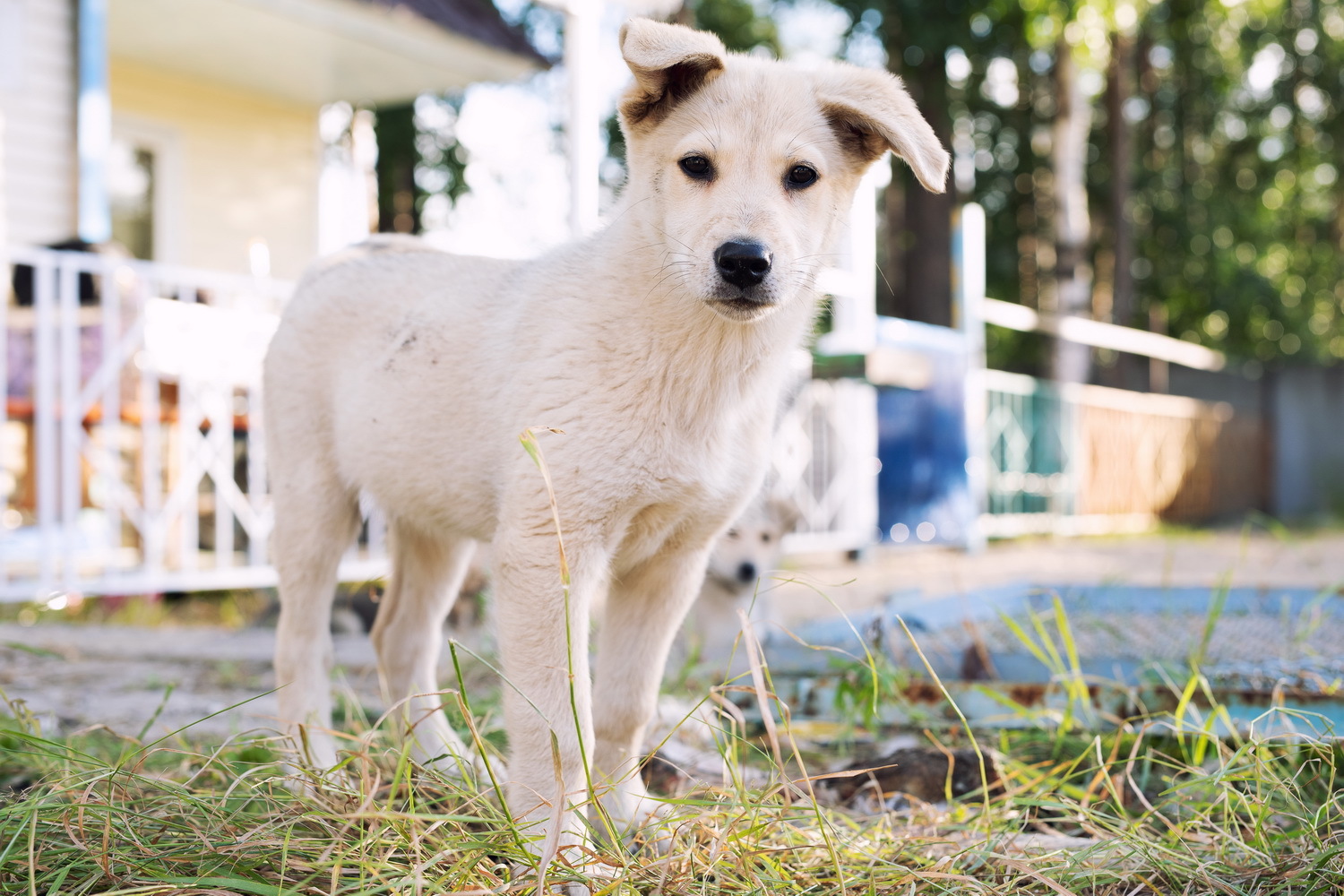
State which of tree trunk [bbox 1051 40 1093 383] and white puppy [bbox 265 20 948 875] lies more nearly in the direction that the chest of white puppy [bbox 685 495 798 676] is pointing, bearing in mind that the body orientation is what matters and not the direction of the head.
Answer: the white puppy

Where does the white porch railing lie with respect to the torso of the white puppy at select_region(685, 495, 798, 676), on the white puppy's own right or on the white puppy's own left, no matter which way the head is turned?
on the white puppy's own right

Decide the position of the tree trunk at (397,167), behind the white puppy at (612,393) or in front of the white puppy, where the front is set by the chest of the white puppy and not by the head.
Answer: behind

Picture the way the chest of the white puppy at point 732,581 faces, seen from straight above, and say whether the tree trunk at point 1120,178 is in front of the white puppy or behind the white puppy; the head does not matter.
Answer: behind

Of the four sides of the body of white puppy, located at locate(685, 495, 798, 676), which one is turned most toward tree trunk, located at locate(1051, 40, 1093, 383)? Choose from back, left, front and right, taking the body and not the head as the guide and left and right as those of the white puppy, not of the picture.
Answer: back

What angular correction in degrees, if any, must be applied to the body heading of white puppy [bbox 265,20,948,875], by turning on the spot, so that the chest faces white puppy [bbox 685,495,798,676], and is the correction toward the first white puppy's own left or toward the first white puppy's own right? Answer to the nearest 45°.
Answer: approximately 135° to the first white puppy's own left

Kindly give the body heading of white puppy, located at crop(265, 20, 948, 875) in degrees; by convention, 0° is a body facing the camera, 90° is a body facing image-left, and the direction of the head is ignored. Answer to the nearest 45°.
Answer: approximately 315°

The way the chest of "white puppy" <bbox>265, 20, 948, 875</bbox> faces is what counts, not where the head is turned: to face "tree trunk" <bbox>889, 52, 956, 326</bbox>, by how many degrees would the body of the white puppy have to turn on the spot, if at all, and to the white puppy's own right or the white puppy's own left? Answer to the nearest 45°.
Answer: approximately 135° to the white puppy's own left

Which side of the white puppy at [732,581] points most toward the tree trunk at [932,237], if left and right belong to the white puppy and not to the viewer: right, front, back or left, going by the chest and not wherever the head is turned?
back
